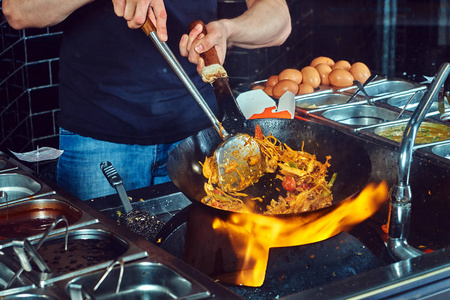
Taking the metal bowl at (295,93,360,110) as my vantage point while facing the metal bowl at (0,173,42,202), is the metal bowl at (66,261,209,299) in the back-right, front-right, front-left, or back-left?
front-left

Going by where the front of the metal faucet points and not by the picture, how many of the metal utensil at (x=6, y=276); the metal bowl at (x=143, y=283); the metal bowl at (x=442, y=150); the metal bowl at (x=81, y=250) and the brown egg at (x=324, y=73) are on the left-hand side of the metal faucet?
2

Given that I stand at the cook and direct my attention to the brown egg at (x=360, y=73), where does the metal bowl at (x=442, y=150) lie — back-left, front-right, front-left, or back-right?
front-right
